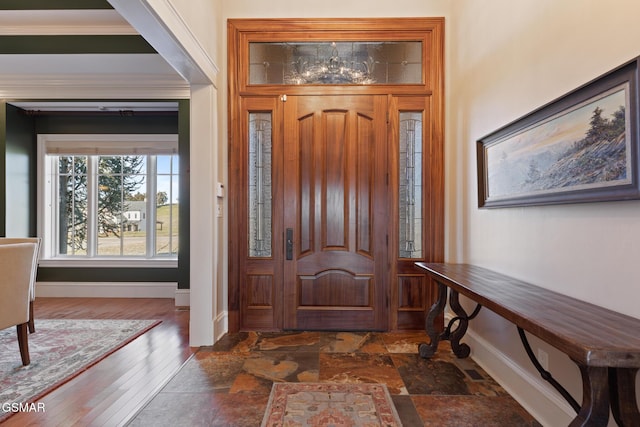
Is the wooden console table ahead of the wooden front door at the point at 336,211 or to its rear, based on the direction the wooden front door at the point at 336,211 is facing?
ahead

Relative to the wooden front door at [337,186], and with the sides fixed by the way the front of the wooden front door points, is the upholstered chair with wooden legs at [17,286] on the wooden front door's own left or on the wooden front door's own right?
on the wooden front door's own right

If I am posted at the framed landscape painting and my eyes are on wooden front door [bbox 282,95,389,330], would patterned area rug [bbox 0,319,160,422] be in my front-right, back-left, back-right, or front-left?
front-left

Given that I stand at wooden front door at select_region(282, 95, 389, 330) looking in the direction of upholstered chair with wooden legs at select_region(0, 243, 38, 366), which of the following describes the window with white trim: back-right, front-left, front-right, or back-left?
front-right

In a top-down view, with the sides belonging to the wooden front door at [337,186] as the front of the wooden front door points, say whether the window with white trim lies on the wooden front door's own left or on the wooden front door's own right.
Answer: on the wooden front door's own right

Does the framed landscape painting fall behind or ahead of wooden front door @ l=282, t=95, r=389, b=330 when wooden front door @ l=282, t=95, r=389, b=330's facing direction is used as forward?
ahead

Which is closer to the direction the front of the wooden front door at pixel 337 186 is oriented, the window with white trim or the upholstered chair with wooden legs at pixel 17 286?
the upholstered chair with wooden legs

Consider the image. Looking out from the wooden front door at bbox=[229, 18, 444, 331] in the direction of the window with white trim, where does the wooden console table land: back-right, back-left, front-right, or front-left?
back-left

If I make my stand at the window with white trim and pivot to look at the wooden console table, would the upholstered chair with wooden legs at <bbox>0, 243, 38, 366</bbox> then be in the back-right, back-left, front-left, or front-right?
front-right

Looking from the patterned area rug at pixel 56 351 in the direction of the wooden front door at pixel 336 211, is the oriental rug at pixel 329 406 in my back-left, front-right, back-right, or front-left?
front-right

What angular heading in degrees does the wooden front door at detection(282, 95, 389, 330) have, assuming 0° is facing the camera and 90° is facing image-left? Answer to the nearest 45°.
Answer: approximately 0°

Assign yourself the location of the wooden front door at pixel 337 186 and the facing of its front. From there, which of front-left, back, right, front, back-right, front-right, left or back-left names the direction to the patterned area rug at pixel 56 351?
right
